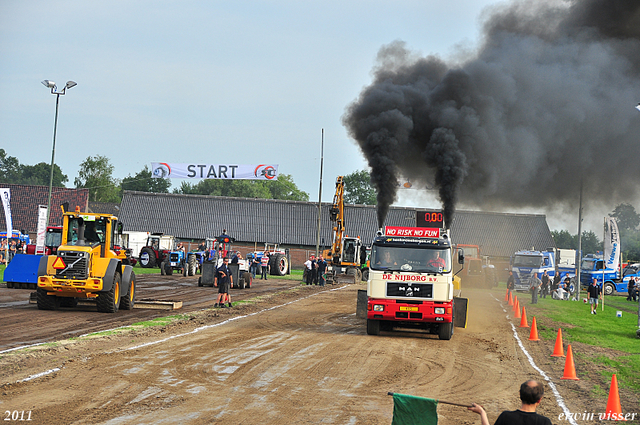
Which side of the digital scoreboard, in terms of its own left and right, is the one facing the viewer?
front

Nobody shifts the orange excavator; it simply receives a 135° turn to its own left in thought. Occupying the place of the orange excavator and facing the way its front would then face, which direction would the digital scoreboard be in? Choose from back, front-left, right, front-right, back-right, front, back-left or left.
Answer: back-right

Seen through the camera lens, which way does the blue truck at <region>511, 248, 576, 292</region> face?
facing the viewer and to the left of the viewer

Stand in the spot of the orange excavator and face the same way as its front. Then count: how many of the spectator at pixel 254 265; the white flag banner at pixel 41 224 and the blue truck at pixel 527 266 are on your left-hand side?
1

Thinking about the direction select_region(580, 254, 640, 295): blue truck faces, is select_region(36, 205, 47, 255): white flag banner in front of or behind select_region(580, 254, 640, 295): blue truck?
in front

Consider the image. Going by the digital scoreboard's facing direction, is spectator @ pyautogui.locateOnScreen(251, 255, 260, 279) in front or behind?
behind

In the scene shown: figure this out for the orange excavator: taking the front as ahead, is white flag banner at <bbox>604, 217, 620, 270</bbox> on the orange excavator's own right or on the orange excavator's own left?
on the orange excavator's own left

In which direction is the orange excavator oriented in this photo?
toward the camera

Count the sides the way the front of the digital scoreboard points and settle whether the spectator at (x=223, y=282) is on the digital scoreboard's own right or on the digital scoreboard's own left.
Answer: on the digital scoreboard's own right

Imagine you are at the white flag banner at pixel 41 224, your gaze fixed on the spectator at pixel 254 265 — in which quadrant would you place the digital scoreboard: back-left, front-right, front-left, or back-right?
front-right
